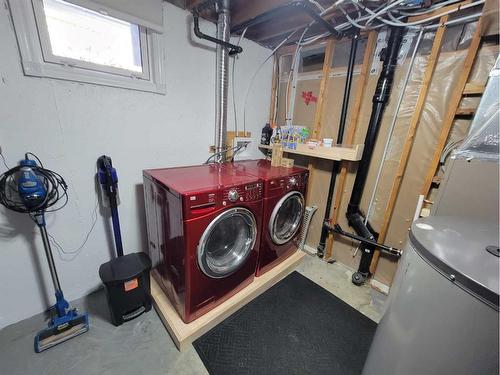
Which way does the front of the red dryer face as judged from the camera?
facing the viewer and to the right of the viewer

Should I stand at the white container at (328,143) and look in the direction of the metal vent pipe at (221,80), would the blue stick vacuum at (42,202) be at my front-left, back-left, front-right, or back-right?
front-left

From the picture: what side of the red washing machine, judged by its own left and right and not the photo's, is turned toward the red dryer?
left

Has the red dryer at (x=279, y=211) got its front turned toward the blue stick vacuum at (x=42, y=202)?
no

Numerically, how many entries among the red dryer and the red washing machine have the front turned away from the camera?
0

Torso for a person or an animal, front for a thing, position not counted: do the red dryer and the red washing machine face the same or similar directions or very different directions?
same or similar directions

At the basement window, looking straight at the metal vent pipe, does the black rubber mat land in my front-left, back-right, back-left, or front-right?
front-right

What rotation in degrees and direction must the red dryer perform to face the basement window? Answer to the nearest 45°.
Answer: approximately 135° to its right

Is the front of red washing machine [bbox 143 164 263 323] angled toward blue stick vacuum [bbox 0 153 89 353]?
no

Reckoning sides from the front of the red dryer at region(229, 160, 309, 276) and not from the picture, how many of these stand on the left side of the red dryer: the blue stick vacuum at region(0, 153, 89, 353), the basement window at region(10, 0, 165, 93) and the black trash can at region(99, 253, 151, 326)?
0

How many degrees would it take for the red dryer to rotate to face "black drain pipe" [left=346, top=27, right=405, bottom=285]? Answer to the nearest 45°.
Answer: approximately 45° to its left

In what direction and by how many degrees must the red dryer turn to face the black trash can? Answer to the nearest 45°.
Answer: approximately 90° to its right

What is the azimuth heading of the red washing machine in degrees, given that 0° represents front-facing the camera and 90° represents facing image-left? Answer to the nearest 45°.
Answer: approximately 315°
